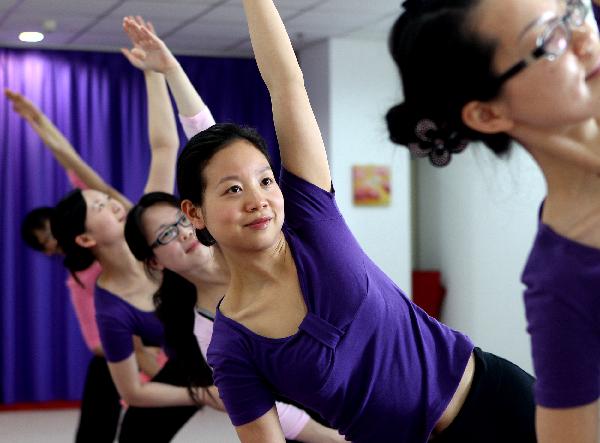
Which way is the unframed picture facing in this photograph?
toward the camera

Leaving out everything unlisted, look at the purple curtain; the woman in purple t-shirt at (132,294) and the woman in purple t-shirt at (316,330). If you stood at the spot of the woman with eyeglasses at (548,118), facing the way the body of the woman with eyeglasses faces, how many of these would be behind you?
3

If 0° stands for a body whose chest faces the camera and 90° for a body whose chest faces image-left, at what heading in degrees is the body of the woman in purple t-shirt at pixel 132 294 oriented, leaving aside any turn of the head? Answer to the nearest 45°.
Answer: approximately 315°

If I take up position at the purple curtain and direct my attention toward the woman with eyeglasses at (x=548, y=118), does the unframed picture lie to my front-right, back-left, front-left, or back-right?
front-left

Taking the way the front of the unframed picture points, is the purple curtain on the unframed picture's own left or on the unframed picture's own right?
on the unframed picture's own right

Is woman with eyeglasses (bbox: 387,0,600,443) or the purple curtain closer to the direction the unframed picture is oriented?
the woman with eyeglasses

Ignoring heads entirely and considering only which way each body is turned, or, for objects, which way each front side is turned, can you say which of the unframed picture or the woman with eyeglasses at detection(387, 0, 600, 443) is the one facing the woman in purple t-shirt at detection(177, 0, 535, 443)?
the unframed picture

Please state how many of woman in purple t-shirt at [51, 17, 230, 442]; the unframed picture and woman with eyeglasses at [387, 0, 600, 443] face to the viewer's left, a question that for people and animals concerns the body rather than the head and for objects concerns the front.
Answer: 0

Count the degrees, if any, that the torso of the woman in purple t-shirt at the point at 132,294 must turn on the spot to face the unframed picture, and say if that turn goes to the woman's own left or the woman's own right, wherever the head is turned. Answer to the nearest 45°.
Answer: approximately 90° to the woman's own left

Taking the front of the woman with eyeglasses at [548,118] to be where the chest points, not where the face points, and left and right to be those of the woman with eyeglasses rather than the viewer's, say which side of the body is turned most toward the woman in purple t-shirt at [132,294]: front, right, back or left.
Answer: back

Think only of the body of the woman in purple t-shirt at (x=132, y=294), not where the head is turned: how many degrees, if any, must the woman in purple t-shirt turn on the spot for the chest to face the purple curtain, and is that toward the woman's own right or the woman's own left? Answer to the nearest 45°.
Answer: approximately 135° to the woman's own left
